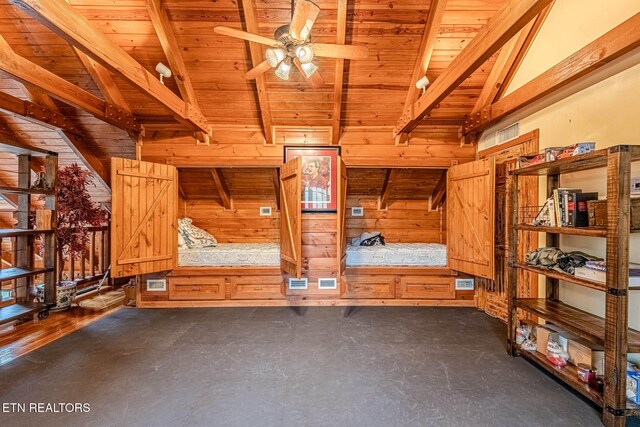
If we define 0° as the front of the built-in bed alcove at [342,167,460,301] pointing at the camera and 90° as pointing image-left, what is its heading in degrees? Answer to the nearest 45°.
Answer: approximately 0°

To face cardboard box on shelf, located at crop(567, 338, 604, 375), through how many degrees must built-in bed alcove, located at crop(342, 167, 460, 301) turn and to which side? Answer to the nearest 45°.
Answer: approximately 45° to its left

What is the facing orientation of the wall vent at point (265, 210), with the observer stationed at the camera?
facing the viewer

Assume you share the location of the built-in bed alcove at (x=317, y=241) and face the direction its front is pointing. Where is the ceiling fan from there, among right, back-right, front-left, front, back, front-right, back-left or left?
front

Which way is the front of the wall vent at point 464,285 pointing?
toward the camera

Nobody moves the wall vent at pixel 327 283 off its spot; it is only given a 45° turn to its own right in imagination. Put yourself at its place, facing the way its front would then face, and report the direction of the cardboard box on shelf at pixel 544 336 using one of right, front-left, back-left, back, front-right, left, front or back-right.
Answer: left

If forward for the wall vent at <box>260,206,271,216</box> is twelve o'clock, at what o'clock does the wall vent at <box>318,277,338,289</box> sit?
the wall vent at <box>318,277,338,289</box> is roughly at 11 o'clock from the wall vent at <box>260,206,271,216</box>.

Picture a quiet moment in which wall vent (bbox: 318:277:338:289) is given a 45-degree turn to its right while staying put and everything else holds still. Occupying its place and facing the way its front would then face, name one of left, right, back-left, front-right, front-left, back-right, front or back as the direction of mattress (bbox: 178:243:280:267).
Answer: front-right

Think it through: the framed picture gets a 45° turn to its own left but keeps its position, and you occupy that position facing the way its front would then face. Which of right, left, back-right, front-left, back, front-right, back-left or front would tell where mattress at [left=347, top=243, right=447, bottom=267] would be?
front-left

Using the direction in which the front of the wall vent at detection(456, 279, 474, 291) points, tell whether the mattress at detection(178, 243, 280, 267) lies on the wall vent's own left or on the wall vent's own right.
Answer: on the wall vent's own right

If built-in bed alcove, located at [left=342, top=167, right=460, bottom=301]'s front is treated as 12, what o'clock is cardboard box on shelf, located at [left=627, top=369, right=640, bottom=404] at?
The cardboard box on shelf is roughly at 11 o'clock from the built-in bed alcove.
